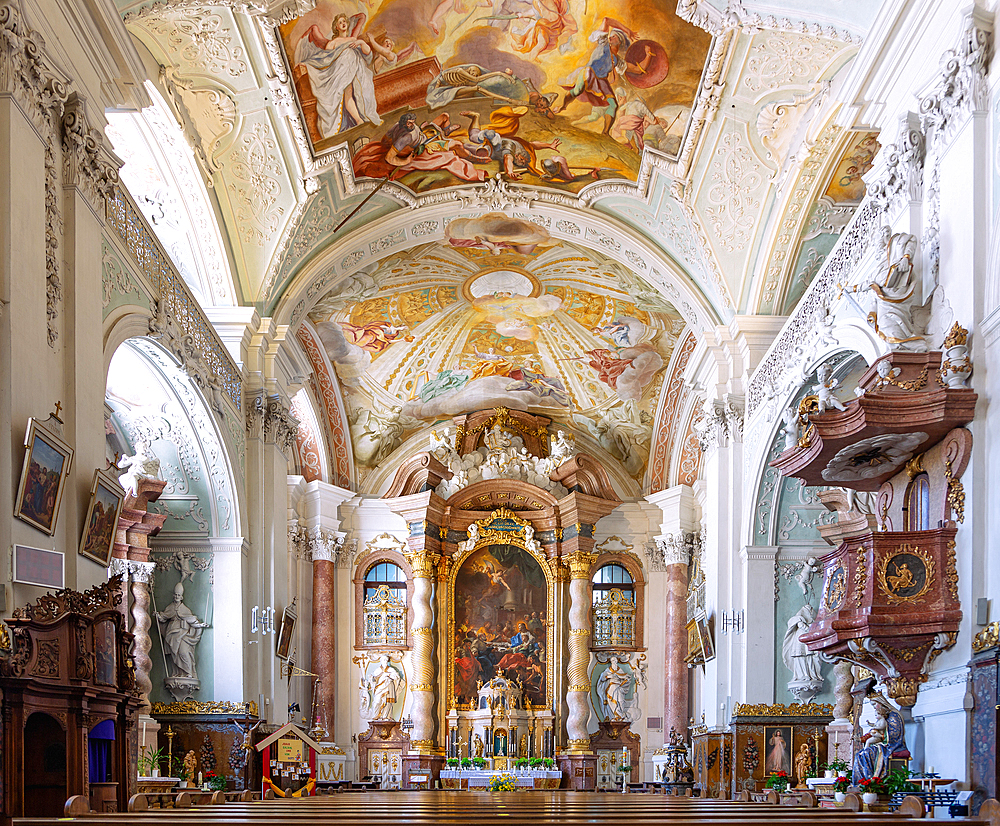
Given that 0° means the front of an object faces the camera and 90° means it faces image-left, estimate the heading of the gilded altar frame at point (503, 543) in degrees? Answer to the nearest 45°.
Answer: approximately 0°

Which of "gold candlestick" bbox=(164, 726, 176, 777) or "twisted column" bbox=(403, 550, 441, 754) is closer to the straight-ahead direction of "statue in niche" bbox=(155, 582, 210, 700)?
the gold candlestick

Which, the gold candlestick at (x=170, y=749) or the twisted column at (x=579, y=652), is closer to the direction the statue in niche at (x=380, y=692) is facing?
the gold candlestick

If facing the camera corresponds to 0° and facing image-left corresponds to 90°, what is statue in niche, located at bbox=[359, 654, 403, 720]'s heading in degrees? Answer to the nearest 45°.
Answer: approximately 0°
